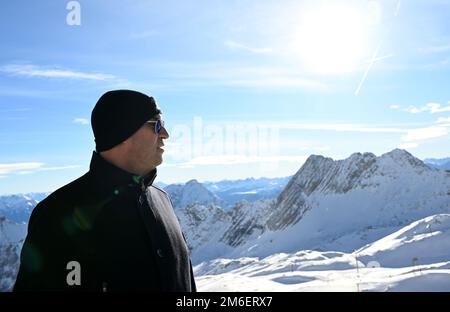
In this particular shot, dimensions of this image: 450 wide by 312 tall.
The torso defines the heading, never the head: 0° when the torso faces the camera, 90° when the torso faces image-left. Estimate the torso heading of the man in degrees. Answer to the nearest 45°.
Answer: approximately 315°

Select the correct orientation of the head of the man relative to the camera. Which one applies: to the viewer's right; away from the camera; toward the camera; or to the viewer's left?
to the viewer's right
